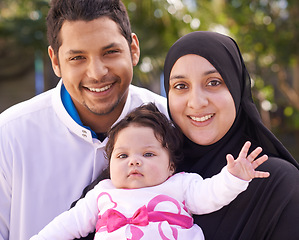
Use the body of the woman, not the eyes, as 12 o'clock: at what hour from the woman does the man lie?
The man is roughly at 2 o'clock from the woman.
